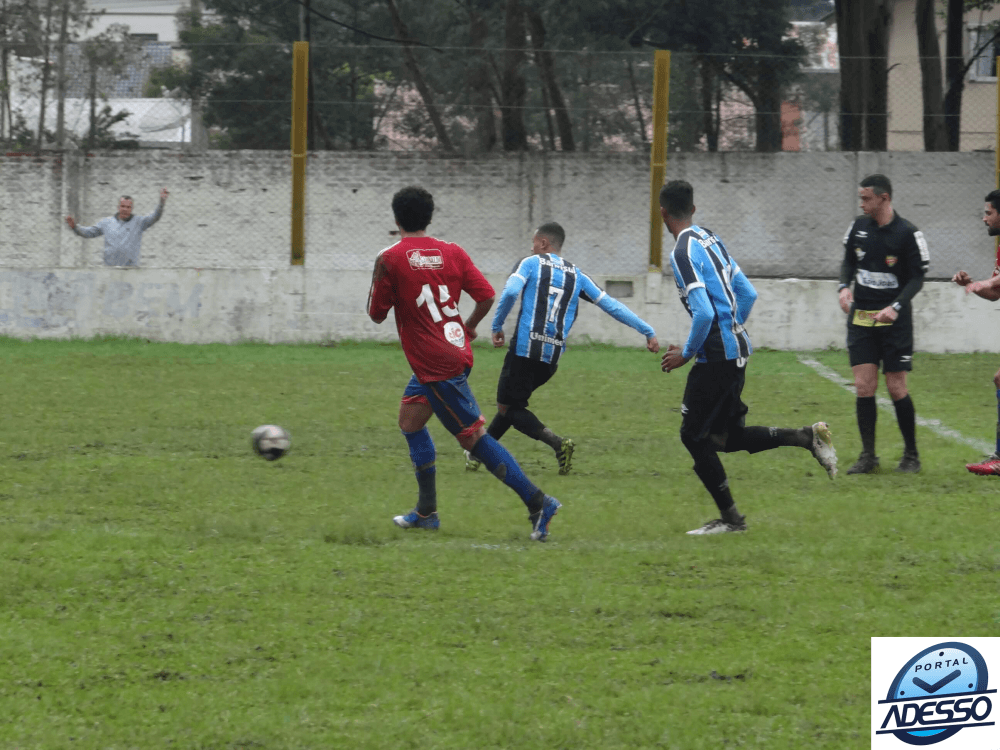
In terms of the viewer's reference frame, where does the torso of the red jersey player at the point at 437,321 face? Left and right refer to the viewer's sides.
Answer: facing away from the viewer and to the left of the viewer

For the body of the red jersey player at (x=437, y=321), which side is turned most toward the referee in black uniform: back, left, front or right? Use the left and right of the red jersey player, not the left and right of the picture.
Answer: right

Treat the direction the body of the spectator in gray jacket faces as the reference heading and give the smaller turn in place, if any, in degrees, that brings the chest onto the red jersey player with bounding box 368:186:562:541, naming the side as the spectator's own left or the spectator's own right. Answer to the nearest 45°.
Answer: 0° — they already face them

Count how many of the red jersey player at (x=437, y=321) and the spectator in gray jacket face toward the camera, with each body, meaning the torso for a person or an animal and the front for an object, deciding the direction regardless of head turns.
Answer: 1

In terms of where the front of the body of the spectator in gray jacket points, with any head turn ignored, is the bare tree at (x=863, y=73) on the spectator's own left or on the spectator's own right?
on the spectator's own left

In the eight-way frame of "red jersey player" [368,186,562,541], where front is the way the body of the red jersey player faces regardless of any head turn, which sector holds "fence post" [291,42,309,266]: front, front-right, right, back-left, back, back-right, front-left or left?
front-right

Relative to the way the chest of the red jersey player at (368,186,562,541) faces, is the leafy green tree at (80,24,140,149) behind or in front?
in front

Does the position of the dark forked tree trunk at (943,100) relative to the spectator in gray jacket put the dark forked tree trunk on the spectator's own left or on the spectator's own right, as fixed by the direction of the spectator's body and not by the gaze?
on the spectator's own left

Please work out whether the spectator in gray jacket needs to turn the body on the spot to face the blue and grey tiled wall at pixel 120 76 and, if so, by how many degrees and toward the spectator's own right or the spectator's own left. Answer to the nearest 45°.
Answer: approximately 180°

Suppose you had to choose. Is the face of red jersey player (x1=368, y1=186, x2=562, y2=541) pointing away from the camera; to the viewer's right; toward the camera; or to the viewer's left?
away from the camera

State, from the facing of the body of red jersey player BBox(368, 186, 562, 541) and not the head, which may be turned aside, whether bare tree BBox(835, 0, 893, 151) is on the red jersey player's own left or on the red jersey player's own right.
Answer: on the red jersey player's own right

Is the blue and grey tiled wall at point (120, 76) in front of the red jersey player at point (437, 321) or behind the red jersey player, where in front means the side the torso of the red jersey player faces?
in front

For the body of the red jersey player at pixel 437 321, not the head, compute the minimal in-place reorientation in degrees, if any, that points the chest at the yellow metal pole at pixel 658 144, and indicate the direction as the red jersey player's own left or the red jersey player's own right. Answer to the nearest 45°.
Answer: approximately 45° to the red jersey player's own right

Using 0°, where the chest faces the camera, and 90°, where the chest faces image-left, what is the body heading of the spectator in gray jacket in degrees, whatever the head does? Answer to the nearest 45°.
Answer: approximately 0°
